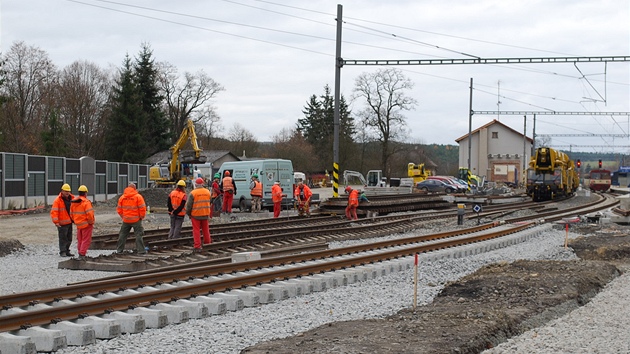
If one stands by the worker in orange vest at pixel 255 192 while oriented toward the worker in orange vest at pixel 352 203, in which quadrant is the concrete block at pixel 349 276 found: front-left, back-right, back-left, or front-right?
front-right

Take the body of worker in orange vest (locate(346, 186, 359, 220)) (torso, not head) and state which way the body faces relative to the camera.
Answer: to the viewer's left

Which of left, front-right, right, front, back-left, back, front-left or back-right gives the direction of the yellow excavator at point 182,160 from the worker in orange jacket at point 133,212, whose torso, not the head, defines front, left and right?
front

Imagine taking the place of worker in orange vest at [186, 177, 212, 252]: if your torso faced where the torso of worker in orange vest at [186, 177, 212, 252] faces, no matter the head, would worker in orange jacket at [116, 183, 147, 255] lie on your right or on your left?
on your left

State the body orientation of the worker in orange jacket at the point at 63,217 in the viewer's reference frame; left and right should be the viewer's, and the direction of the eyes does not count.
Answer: facing the viewer and to the right of the viewer

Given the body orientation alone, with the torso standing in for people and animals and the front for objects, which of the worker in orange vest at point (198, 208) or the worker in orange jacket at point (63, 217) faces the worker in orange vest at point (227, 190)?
the worker in orange vest at point (198, 208)

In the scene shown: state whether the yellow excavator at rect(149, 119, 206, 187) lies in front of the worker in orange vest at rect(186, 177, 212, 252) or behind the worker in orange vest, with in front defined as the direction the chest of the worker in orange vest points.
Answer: in front

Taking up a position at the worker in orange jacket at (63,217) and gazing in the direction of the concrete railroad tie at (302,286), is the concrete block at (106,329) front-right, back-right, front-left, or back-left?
front-right

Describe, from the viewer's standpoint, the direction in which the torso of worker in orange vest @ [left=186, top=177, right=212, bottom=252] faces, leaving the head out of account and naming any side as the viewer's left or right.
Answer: facing away from the viewer

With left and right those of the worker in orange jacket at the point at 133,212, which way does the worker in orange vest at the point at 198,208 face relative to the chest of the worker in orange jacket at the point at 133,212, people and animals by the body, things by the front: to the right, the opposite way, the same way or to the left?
the same way

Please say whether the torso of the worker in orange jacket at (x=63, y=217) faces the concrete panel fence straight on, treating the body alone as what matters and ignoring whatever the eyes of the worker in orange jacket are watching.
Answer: no

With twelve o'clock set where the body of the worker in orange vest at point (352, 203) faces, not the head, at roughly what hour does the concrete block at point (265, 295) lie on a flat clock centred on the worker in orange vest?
The concrete block is roughly at 9 o'clock from the worker in orange vest.

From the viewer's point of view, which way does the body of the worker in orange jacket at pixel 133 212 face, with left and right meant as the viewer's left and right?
facing away from the viewer

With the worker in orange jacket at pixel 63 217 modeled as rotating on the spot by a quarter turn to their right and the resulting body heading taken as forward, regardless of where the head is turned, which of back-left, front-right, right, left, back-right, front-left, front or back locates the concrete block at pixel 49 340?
front-left

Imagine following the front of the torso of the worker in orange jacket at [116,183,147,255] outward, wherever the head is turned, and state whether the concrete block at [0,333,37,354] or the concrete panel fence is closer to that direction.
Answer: the concrete panel fence

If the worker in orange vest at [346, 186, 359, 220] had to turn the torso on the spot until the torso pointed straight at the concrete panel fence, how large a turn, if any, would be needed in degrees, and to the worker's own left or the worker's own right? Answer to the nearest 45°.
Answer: approximately 45° to the worker's own right
